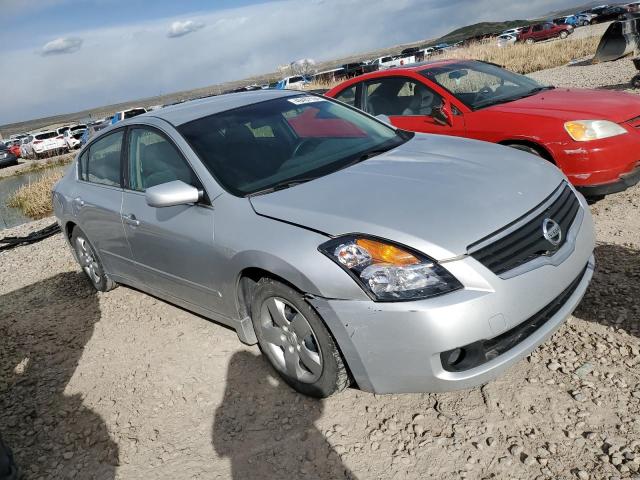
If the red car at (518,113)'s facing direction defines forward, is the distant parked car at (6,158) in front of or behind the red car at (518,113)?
behind

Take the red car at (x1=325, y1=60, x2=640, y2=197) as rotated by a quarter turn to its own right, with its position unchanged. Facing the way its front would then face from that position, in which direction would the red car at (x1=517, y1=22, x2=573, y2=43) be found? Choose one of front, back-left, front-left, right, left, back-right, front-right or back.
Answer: back-right

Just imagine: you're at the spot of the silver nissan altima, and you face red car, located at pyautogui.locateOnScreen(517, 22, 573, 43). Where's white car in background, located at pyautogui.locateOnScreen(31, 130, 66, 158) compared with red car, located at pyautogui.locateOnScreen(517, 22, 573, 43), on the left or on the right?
left

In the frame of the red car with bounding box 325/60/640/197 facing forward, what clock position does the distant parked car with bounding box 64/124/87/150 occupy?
The distant parked car is roughly at 6 o'clock from the red car.

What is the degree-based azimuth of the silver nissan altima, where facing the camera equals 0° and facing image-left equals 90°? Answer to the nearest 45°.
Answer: approximately 315°

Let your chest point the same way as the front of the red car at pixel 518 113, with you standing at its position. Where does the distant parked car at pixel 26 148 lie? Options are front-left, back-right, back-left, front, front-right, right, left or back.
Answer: back

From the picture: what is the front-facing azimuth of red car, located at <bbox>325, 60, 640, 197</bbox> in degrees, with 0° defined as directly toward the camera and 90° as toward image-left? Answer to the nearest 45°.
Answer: approximately 315°

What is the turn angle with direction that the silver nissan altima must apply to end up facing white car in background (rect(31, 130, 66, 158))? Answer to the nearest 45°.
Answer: approximately 180°

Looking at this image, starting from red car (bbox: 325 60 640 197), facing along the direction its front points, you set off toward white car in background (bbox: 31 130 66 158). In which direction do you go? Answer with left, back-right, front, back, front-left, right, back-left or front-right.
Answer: back

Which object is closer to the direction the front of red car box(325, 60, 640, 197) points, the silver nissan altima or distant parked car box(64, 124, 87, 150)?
the silver nissan altima

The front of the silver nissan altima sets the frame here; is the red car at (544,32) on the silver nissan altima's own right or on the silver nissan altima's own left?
on the silver nissan altima's own left

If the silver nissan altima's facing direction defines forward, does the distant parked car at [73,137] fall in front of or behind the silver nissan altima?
behind

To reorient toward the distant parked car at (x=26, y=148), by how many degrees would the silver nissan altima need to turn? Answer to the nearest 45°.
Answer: approximately 180°
